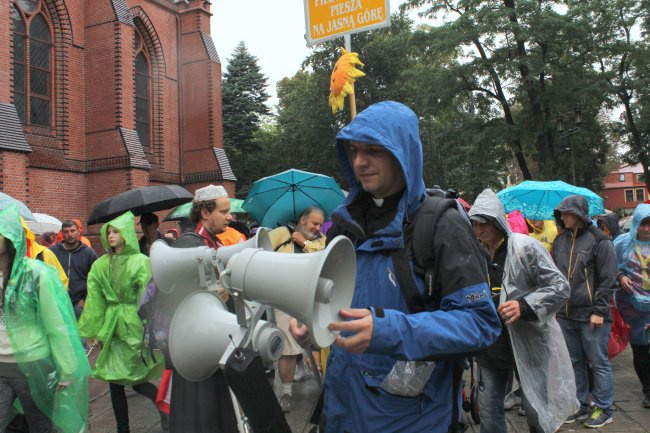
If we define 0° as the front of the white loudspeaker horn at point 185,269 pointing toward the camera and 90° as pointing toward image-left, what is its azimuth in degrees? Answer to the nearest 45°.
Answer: approximately 135°

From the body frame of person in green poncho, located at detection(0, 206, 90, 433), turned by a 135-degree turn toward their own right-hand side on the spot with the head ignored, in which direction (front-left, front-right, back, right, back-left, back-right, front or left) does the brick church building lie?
front

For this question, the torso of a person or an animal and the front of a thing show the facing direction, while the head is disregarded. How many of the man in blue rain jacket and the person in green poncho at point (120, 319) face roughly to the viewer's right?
0

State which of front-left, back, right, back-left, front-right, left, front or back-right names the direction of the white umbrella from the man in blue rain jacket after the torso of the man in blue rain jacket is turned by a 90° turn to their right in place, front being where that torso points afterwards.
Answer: front

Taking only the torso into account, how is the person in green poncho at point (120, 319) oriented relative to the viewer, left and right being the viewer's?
facing the viewer and to the left of the viewer

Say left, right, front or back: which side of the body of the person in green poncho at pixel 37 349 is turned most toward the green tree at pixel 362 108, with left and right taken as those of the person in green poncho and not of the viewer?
back

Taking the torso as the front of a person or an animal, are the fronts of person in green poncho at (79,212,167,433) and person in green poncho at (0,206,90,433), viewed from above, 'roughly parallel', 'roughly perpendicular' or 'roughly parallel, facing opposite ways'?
roughly parallel

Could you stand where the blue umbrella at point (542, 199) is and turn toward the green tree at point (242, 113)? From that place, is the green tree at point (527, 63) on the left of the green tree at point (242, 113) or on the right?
right

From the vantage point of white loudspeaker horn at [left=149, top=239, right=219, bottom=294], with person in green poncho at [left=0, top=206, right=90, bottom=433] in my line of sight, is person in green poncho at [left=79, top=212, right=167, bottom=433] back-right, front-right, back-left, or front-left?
front-right

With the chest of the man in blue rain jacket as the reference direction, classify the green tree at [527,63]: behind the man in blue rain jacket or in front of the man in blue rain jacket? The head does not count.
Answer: behind

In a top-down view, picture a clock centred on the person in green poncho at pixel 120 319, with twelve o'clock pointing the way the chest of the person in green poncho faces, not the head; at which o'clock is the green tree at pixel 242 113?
The green tree is roughly at 5 o'clock from the person in green poncho.
